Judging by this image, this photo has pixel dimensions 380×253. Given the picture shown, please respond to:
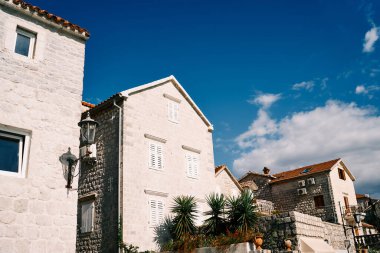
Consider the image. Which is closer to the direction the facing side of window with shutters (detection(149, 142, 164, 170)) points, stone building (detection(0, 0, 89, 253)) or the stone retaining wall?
the stone retaining wall

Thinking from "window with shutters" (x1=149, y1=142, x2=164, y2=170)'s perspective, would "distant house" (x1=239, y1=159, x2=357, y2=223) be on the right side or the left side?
on its left

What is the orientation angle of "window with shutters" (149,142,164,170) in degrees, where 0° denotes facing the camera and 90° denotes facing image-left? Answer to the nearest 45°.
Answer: approximately 315°

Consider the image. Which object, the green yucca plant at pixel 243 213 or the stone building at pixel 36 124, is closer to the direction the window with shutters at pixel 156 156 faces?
the green yucca plant

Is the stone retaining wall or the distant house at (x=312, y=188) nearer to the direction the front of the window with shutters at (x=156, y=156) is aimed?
the stone retaining wall
